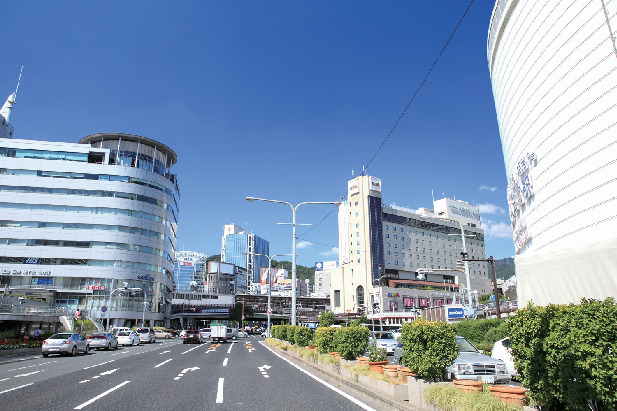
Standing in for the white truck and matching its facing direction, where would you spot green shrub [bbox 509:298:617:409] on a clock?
The green shrub is roughly at 6 o'clock from the white truck.

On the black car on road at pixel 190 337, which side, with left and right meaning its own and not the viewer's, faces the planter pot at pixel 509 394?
back

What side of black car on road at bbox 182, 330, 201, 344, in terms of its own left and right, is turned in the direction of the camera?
back

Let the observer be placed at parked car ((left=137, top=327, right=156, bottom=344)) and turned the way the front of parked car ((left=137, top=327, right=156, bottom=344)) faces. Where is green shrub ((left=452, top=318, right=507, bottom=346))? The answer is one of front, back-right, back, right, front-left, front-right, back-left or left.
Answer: right

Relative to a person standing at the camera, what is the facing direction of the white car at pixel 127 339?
facing away from the viewer and to the right of the viewer

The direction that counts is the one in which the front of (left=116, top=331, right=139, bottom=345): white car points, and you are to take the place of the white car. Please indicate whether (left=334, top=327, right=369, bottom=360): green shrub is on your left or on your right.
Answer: on your right

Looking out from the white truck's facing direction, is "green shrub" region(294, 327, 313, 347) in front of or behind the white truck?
behind

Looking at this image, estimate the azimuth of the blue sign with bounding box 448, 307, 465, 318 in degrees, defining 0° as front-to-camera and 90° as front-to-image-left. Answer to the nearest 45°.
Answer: approximately 0°

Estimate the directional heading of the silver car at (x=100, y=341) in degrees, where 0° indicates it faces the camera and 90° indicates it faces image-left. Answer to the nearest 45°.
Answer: approximately 225°

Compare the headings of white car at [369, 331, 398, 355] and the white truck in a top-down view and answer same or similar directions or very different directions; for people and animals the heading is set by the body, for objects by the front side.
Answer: very different directions

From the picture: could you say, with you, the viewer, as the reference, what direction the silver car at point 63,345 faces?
facing away from the viewer and to the right of the viewer
